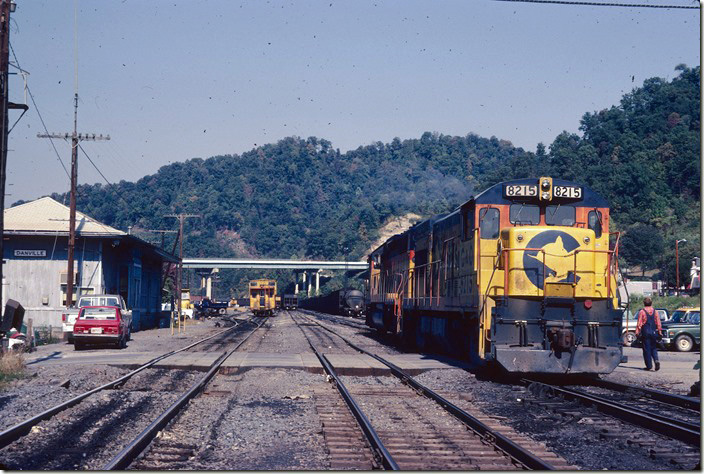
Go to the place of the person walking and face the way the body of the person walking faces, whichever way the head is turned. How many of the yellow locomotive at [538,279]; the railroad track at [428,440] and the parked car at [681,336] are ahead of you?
1

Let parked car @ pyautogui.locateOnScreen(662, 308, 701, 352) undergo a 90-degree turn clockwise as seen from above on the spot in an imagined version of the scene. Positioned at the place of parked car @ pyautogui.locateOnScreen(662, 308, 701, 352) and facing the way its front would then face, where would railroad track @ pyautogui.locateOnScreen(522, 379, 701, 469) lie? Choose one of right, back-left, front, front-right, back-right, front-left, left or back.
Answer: back-left

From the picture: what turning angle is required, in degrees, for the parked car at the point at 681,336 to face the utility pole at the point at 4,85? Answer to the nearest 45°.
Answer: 0° — it already faces it

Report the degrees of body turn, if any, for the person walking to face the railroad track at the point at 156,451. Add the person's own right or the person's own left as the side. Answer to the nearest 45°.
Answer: approximately 180°

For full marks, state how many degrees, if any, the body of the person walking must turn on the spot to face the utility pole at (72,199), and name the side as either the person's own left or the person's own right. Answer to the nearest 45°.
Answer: approximately 90° to the person's own left

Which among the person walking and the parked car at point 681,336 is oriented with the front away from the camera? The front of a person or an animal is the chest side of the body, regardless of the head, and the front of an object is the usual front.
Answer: the person walking

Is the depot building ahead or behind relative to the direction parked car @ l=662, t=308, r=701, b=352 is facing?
ahead

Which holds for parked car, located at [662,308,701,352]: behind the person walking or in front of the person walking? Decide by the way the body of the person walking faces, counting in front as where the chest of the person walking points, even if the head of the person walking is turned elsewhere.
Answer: in front

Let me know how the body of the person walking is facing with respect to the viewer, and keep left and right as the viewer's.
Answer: facing away from the viewer
